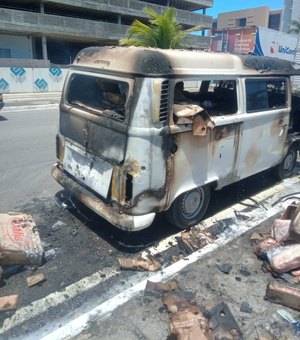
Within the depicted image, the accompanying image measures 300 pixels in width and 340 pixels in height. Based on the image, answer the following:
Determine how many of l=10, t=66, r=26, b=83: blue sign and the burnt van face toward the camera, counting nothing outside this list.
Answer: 1

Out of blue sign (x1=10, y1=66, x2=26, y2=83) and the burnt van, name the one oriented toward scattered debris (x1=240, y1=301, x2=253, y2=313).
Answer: the blue sign

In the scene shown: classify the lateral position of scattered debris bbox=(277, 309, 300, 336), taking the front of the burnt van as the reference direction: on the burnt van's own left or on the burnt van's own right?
on the burnt van's own right

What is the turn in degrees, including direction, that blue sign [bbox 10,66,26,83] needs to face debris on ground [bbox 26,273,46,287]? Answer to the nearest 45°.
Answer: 0° — it already faces it

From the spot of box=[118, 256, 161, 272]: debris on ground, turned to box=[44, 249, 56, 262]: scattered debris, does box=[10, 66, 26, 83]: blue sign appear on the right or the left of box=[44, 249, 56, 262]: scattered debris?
right

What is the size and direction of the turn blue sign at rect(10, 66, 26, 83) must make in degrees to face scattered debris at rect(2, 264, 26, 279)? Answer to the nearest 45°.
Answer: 0° — it already faces it

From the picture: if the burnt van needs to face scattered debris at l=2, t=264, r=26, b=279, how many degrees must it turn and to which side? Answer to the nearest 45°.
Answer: approximately 180°

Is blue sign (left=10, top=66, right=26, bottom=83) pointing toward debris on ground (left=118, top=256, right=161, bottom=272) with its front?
yes

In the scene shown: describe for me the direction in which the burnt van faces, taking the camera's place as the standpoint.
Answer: facing away from the viewer and to the right of the viewer

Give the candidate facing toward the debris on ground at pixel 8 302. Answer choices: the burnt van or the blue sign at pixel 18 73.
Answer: the blue sign
